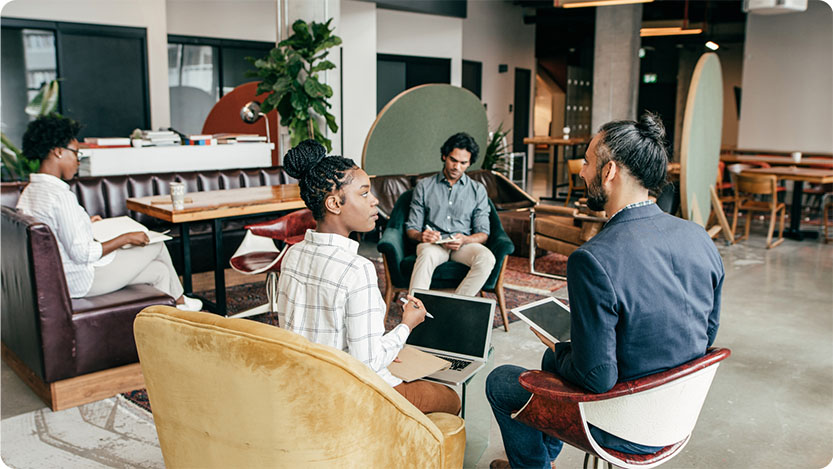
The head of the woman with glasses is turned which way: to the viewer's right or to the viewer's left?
to the viewer's right

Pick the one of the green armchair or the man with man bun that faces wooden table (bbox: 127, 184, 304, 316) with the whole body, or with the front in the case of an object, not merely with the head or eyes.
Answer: the man with man bun

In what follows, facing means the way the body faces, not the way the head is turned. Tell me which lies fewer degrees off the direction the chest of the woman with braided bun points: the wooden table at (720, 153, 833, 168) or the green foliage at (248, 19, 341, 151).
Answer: the wooden table

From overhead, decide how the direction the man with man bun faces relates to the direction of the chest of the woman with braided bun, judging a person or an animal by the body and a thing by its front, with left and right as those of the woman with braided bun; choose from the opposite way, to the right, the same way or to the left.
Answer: to the left

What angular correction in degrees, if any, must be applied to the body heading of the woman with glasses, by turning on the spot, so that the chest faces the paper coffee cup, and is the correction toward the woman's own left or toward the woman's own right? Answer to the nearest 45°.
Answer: approximately 45° to the woman's own left

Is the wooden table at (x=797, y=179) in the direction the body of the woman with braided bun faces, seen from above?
yes

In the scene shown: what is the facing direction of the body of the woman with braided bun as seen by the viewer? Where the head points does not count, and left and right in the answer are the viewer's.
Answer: facing away from the viewer and to the right of the viewer

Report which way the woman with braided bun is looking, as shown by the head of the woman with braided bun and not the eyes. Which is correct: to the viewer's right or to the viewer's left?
to the viewer's right

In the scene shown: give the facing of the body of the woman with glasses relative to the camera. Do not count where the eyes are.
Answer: to the viewer's right
